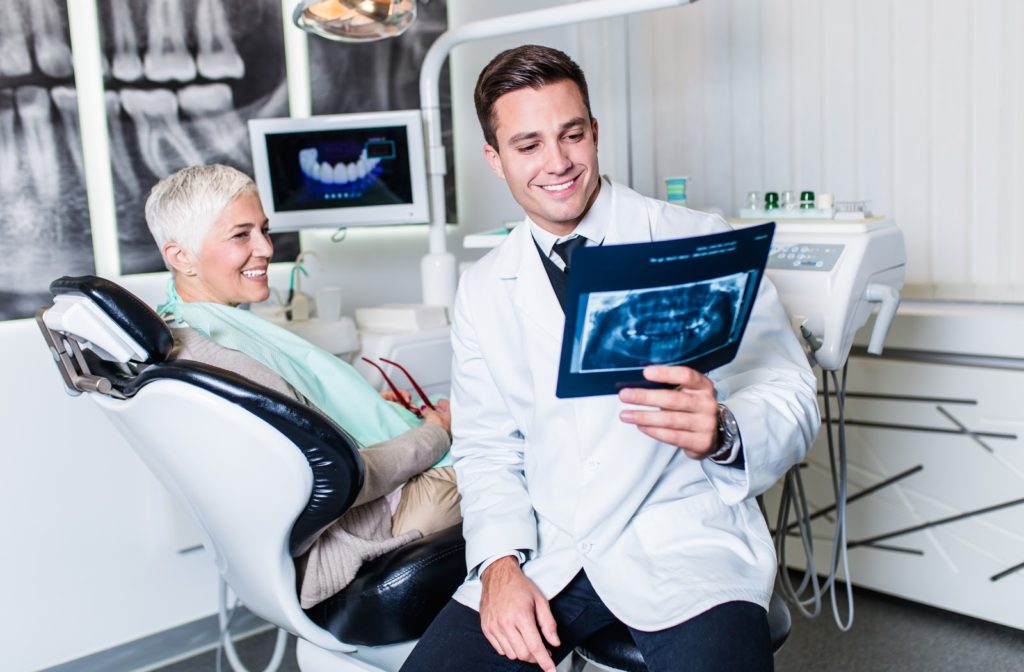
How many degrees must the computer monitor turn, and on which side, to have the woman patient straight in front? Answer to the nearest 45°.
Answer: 0° — it already faces them

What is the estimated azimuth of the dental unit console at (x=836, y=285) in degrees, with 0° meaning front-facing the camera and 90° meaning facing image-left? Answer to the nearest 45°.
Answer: approximately 45°

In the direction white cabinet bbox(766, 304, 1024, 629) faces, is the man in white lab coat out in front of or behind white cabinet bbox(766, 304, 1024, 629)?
in front

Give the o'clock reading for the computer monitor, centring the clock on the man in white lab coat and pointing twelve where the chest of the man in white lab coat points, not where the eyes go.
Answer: The computer monitor is roughly at 5 o'clock from the man in white lab coat.

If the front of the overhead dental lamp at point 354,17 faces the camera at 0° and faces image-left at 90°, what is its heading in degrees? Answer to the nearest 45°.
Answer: approximately 0°

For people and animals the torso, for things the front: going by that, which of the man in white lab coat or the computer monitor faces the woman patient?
the computer monitor

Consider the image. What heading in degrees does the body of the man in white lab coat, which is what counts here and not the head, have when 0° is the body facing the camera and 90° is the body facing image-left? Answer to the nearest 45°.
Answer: approximately 0°

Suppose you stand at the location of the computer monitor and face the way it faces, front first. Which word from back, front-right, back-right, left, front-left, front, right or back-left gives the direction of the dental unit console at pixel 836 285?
front-left

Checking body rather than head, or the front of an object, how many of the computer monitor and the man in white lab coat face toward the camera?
2

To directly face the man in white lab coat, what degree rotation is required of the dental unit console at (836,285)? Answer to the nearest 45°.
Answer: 0° — it already faces them

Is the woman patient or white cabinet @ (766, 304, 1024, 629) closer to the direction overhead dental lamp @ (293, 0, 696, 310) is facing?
the woman patient
